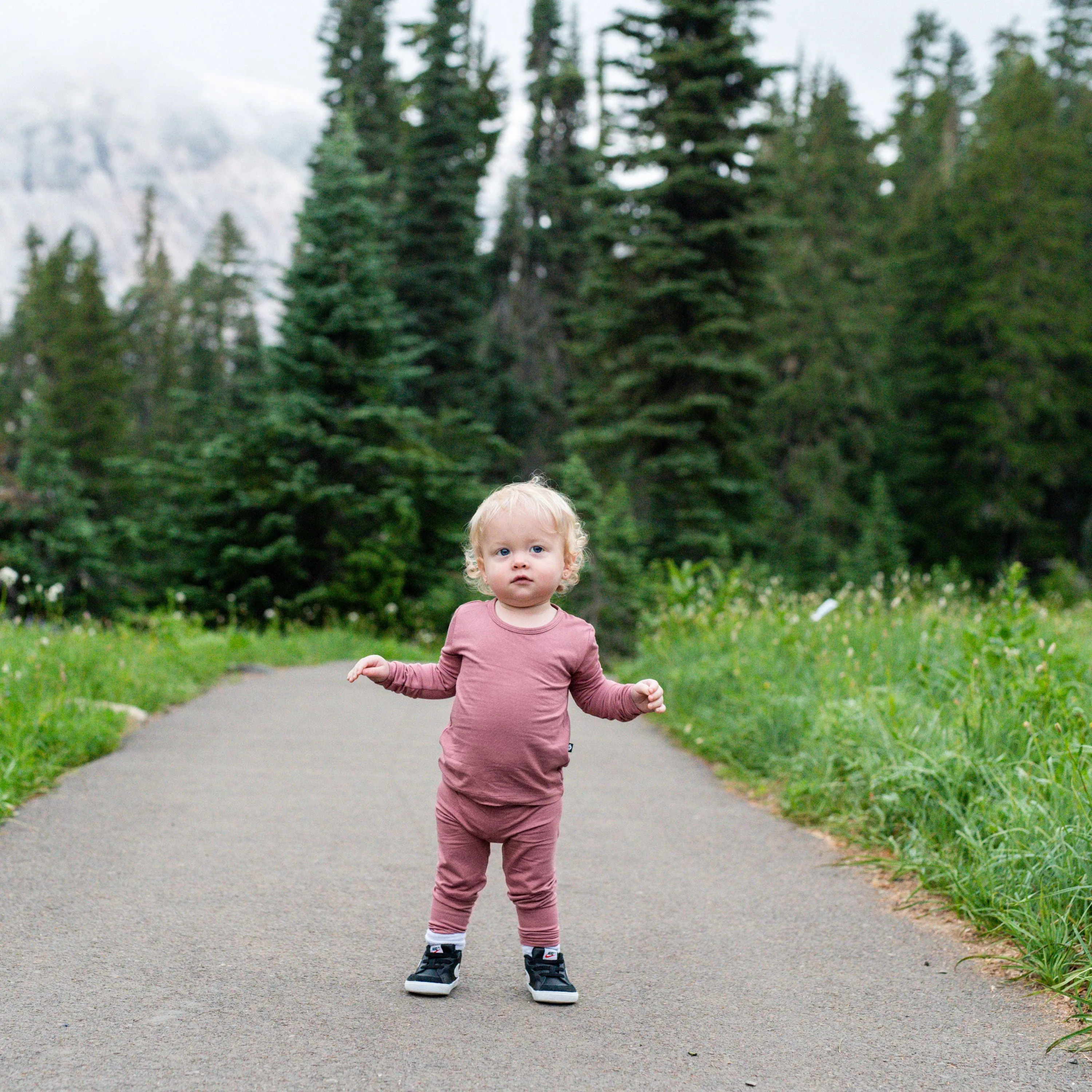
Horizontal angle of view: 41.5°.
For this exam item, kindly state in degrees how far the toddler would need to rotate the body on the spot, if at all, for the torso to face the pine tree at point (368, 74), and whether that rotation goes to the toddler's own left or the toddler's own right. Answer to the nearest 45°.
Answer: approximately 180°

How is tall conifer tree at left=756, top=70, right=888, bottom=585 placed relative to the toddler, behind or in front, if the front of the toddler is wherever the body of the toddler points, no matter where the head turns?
behind

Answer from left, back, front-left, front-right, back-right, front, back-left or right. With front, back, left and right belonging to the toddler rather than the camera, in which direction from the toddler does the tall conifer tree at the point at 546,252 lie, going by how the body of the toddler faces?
back

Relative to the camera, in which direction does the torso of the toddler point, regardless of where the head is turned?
toward the camera

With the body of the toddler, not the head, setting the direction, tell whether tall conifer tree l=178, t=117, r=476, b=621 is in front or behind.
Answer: behind

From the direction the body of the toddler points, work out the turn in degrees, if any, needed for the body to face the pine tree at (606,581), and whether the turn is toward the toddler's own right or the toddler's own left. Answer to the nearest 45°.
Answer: approximately 180°

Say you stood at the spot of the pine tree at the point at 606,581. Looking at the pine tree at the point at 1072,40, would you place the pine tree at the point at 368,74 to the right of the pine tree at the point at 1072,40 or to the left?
left

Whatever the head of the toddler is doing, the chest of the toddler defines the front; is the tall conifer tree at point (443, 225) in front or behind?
behind
